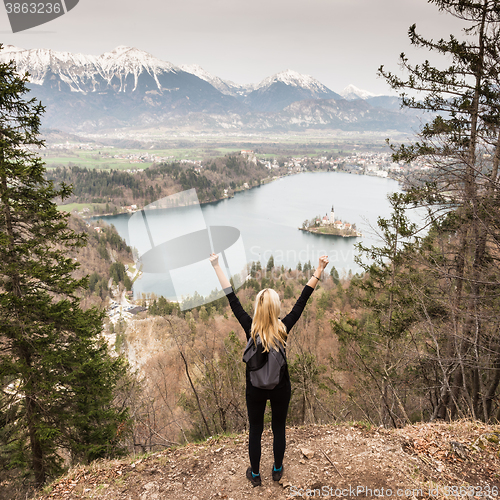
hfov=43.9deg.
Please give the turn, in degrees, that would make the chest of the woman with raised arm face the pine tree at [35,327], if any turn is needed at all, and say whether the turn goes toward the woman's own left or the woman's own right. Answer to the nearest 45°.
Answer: approximately 45° to the woman's own left

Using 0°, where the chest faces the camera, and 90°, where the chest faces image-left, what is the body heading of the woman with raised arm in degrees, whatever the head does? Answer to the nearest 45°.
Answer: approximately 180°

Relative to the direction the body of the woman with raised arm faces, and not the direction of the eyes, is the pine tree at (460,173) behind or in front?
in front

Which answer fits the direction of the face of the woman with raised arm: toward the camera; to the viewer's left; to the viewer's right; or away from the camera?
away from the camera
